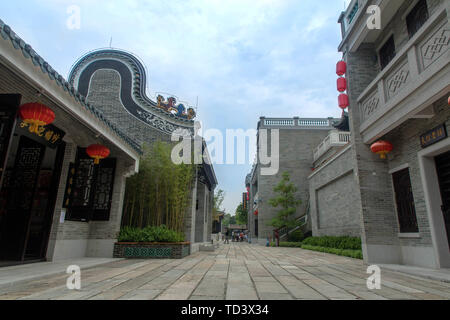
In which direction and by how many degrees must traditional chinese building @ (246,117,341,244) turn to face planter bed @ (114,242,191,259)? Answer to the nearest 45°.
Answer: approximately 90° to its left

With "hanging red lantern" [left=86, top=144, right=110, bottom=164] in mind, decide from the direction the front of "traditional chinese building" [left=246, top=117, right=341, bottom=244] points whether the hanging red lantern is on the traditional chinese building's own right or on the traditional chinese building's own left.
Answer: on the traditional chinese building's own left

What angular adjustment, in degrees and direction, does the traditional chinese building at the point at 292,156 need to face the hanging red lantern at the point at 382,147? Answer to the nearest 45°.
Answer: approximately 90° to its left

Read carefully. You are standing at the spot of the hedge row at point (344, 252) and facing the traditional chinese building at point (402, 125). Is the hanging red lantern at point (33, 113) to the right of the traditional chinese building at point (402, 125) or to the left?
right

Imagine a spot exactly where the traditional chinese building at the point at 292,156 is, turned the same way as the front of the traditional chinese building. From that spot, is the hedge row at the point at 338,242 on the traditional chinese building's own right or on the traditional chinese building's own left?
on the traditional chinese building's own left

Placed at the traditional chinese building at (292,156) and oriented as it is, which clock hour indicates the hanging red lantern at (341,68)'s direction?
The hanging red lantern is roughly at 9 o'clock from the traditional chinese building.

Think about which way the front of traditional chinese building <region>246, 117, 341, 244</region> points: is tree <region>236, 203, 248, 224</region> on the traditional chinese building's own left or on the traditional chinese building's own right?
on the traditional chinese building's own right

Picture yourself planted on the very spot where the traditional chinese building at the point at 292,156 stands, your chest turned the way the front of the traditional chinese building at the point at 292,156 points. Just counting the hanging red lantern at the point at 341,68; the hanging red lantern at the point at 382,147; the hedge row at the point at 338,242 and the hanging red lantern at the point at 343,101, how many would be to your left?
4

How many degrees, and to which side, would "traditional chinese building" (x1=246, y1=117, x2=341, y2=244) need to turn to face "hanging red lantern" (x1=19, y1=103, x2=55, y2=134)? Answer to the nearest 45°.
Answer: approximately 90° to its left

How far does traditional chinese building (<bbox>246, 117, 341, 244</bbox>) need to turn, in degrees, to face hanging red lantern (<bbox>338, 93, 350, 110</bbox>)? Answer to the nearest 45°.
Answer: approximately 90° to its left

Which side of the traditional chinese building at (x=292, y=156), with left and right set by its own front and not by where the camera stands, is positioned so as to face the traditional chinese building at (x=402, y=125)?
left

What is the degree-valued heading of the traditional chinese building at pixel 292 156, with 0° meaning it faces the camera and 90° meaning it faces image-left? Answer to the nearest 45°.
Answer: approximately 90°
